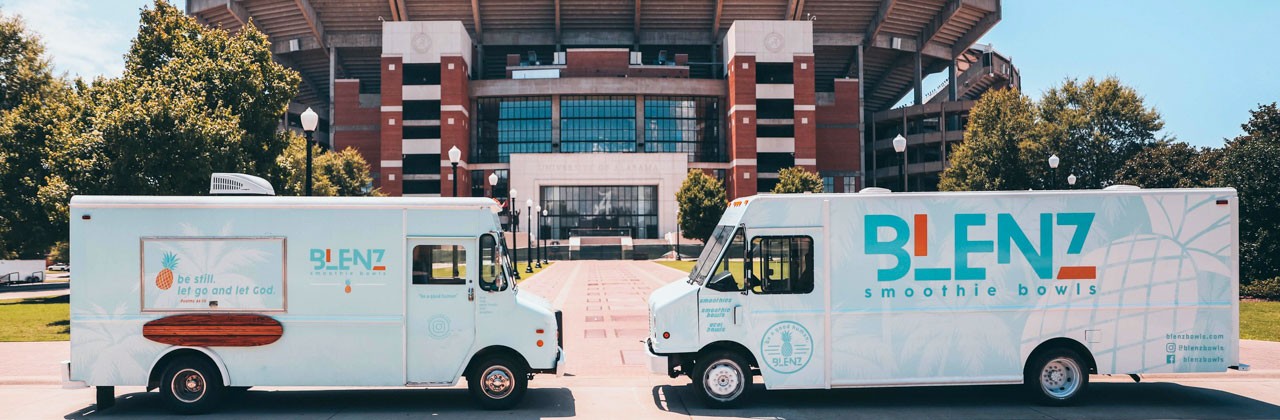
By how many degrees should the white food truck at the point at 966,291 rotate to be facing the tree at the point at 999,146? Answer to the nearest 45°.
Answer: approximately 90° to its right

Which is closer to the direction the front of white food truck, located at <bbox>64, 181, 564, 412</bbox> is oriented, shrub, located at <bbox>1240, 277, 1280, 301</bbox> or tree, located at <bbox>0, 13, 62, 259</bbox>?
the shrub

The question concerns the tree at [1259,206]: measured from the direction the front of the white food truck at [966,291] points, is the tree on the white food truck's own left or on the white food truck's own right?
on the white food truck's own right

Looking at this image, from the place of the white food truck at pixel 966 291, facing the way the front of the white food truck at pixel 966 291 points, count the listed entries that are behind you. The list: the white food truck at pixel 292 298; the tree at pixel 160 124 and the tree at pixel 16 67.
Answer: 0

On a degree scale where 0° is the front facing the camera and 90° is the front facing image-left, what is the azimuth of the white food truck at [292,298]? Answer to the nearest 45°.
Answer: approximately 270°

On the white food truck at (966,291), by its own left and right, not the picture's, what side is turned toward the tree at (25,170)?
front

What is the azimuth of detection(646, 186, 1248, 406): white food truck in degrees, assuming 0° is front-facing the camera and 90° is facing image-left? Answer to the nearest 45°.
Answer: approximately 90°

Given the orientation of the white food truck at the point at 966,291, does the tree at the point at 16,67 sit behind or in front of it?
in front

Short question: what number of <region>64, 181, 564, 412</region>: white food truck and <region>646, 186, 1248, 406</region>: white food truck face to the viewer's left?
1

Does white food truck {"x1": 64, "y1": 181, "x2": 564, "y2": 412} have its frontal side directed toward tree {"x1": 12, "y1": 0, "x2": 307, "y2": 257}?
no

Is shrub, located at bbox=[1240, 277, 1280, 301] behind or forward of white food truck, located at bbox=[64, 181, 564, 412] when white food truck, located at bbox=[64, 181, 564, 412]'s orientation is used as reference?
forward

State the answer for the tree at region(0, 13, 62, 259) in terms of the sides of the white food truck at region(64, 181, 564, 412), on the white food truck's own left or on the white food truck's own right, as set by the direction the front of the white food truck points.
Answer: on the white food truck's own left
